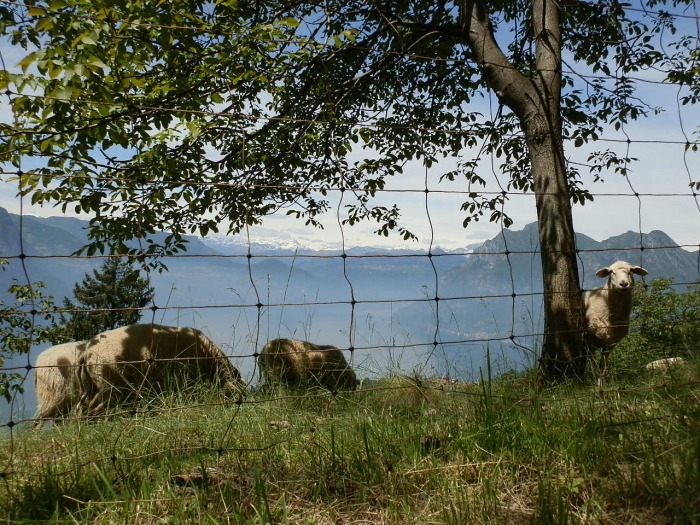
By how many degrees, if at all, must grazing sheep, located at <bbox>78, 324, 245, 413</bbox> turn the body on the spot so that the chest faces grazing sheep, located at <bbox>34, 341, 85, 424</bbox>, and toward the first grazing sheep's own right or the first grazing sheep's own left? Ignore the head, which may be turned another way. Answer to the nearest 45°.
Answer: approximately 135° to the first grazing sheep's own left

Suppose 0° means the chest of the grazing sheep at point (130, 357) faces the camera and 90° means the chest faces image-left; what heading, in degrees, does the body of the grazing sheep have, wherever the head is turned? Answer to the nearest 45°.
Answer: approximately 270°

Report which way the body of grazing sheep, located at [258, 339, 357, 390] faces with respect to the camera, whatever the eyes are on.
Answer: to the viewer's right

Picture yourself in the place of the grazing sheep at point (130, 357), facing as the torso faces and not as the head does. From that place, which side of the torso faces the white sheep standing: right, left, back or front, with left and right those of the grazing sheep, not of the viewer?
front

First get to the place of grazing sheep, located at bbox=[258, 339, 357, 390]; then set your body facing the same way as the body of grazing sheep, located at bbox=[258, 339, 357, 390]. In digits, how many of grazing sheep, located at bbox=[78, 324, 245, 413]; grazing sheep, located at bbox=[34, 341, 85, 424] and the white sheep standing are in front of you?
1

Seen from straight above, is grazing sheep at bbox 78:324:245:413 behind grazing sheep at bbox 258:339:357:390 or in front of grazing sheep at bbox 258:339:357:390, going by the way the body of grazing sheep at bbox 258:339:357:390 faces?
behind

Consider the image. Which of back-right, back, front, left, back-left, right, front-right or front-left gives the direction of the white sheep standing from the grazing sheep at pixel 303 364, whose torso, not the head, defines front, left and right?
front

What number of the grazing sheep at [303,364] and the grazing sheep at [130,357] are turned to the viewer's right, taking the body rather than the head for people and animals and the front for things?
2

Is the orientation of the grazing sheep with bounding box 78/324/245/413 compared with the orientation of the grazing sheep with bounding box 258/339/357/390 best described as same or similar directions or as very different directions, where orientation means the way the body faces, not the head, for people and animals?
same or similar directions

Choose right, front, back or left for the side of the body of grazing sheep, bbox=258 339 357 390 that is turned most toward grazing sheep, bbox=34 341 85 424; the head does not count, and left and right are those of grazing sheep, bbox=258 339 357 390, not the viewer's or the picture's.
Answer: back

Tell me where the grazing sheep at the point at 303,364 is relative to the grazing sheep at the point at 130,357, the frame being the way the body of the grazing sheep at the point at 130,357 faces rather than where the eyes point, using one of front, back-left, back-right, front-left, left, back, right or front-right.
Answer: front
